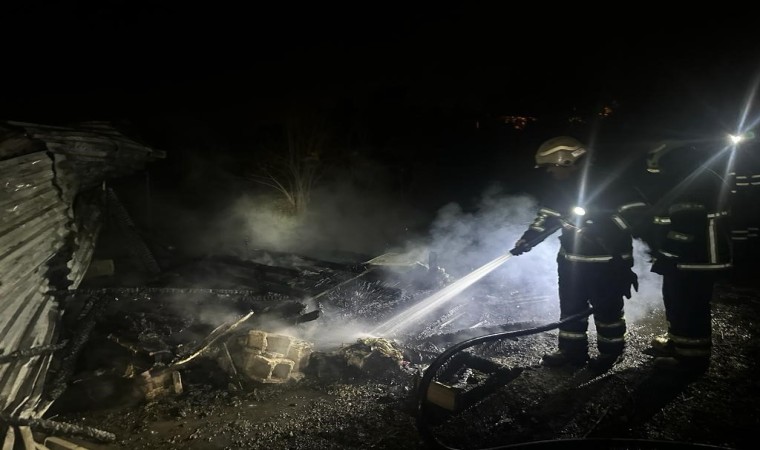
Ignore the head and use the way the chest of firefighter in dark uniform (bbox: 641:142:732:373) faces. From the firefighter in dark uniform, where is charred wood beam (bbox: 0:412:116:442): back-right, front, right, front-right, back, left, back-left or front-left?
front-left

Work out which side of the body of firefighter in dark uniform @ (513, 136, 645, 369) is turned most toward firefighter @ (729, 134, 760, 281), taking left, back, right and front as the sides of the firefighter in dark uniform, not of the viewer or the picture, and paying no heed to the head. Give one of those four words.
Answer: back

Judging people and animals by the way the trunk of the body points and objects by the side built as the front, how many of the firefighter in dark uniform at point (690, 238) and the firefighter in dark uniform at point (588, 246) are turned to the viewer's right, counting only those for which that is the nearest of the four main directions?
0

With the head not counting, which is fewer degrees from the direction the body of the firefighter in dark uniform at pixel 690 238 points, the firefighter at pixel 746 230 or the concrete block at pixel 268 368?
the concrete block

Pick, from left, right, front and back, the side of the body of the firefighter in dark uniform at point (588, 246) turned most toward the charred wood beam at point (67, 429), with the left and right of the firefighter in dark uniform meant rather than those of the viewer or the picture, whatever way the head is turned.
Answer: front

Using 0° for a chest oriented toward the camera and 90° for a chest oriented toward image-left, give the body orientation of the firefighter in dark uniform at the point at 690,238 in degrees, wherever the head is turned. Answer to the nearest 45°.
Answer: approximately 90°

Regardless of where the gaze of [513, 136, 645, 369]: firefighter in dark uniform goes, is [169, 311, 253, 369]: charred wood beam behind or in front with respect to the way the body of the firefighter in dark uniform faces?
in front
